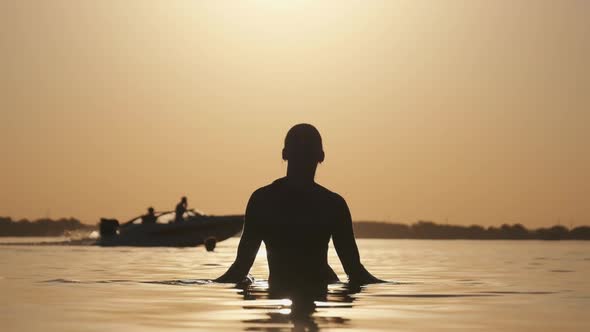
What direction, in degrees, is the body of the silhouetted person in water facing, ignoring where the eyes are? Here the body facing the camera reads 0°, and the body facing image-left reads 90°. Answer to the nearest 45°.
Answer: approximately 180°
